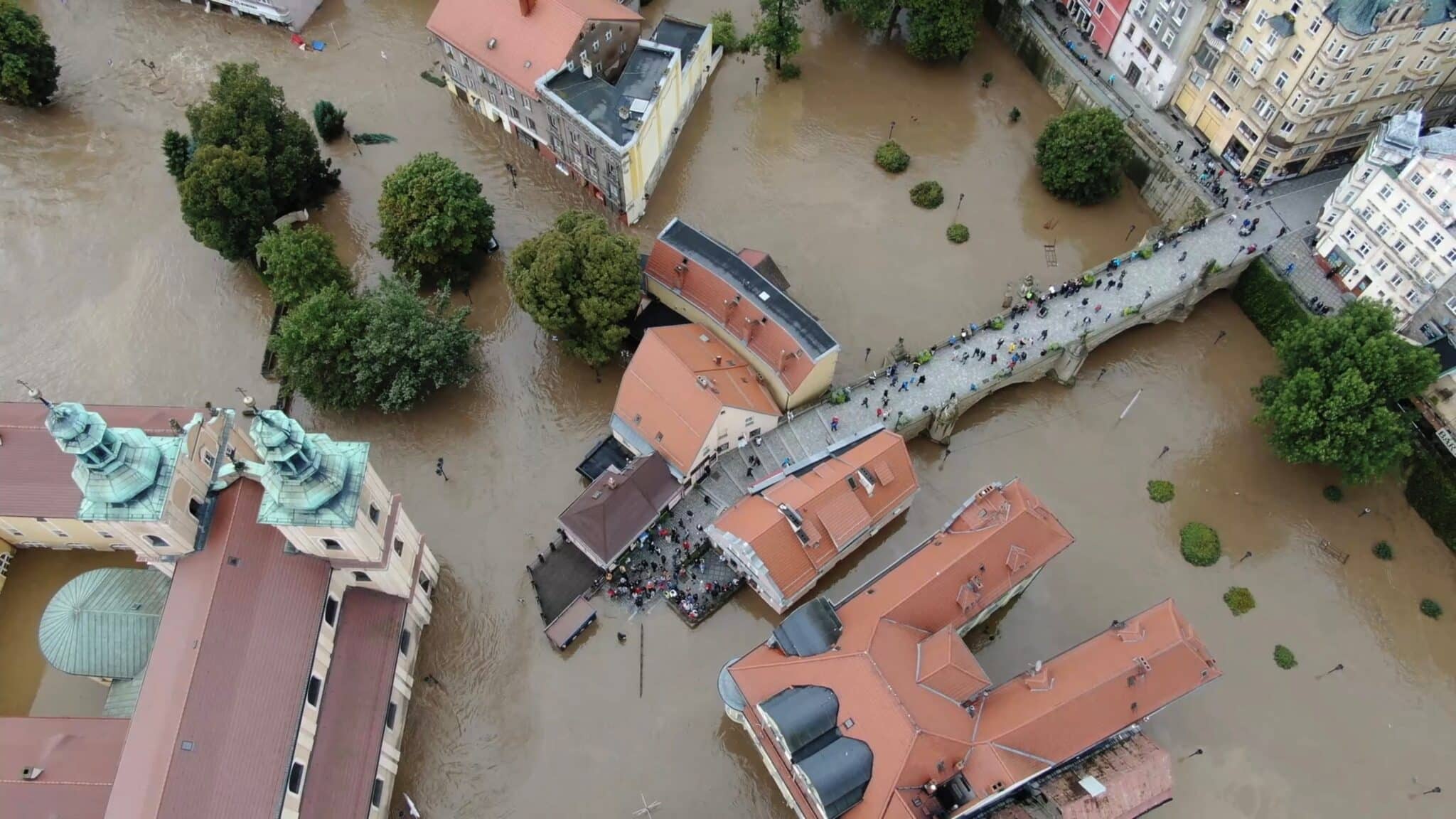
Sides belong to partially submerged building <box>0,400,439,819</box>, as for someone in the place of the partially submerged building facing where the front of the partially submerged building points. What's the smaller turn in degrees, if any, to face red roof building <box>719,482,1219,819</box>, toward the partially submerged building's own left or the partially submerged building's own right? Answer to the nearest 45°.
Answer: approximately 135° to the partially submerged building's own right

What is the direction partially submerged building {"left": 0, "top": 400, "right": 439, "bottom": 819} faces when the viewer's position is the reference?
facing away from the viewer
